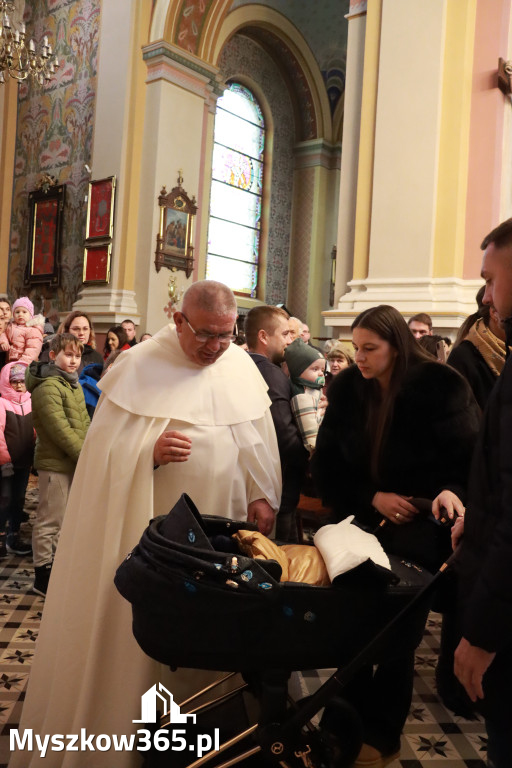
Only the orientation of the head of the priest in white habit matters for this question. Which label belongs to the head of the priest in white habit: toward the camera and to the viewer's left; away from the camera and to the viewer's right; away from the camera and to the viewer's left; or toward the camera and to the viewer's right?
toward the camera and to the viewer's right

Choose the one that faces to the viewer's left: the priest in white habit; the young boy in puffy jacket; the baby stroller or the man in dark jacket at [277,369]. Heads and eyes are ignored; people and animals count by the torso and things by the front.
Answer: the baby stroller

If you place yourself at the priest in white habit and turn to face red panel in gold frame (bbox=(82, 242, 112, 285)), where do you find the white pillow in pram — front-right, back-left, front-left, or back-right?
back-right

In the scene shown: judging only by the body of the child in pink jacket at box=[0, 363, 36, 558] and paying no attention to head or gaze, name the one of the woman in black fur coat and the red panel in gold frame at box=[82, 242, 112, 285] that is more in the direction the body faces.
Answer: the woman in black fur coat

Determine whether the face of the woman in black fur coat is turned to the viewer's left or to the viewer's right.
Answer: to the viewer's left

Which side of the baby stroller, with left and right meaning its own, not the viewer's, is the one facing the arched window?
right

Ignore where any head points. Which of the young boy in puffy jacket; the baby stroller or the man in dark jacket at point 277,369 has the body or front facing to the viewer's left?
the baby stroller

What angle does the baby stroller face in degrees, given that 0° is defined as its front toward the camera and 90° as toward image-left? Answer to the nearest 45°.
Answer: approximately 90°

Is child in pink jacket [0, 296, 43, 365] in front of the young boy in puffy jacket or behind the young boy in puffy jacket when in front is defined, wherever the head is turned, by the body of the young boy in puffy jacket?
behind

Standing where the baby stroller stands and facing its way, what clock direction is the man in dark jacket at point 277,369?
The man in dark jacket is roughly at 3 o'clock from the baby stroller.
